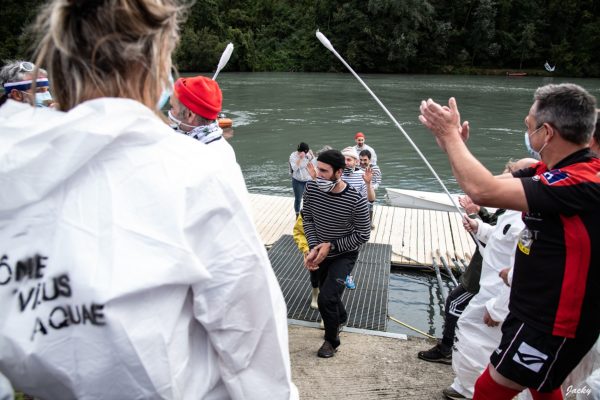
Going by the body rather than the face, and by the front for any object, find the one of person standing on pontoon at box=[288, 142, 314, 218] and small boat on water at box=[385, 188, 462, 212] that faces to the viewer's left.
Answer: the small boat on water

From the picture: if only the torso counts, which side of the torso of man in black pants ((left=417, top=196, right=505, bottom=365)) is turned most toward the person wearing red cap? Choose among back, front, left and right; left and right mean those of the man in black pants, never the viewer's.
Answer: front

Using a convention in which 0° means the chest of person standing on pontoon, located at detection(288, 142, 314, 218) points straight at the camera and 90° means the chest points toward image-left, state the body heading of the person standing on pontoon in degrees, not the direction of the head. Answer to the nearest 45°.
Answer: approximately 0°

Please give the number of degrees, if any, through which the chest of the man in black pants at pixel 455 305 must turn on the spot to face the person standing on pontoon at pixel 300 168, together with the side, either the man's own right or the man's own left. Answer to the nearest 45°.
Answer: approximately 45° to the man's own right

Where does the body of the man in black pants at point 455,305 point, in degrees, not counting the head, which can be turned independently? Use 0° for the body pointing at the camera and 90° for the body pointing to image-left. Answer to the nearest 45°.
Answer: approximately 90°

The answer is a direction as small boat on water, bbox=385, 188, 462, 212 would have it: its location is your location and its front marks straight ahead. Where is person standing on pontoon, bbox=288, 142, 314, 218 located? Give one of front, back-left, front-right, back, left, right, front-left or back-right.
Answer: front-left

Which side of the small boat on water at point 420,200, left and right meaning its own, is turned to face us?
left

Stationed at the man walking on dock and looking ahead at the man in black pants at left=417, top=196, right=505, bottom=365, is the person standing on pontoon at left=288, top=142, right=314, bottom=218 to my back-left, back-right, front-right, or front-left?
back-left

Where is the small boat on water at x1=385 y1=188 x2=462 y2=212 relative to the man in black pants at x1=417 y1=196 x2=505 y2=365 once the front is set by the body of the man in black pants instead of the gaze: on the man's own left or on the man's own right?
on the man's own right

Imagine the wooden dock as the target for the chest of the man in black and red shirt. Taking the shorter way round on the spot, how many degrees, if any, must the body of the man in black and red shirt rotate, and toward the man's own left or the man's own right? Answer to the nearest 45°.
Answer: approximately 90° to the man's own right

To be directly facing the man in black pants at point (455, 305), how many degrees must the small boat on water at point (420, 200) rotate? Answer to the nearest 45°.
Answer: approximately 90° to its left

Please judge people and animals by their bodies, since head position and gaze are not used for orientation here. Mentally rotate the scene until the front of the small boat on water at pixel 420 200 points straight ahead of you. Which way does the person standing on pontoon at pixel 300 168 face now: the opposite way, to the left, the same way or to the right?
to the left

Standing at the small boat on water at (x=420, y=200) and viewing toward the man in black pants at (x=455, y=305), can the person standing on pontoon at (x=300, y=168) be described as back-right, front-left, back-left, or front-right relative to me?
front-right

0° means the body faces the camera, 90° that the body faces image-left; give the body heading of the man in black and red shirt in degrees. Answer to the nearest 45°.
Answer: approximately 90°

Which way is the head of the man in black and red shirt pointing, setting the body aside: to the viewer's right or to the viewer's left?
to the viewer's left
